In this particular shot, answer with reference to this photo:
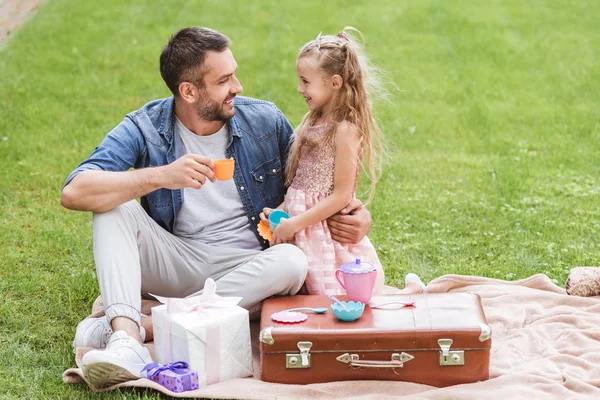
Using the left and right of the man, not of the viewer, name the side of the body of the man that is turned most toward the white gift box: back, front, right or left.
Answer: front

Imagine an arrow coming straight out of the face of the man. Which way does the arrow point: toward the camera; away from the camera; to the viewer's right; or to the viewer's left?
to the viewer's right

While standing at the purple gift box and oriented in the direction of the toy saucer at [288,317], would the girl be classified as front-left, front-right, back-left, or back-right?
front-left

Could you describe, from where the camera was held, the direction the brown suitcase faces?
facing the viewer

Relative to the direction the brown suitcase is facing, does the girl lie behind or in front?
behind

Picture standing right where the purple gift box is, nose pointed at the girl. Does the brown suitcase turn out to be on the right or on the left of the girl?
right

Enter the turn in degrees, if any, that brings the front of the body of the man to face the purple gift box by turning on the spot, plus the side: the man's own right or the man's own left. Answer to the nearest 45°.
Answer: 0° — they already face it

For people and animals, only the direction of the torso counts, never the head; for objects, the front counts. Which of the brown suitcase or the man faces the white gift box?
the man

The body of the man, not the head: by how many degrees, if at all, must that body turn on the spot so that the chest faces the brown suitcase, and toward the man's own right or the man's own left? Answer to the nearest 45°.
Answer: approximately 45° to the man's own left

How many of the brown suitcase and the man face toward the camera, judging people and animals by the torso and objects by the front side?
2

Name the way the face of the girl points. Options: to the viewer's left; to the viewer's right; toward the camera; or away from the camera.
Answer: to the viewer's left
